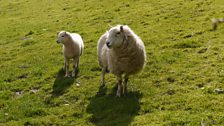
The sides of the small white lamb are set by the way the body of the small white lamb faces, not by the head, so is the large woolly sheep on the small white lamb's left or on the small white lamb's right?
on the small white lamb's left

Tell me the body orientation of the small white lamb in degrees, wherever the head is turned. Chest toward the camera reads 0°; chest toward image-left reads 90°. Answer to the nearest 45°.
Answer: approximately 45°
